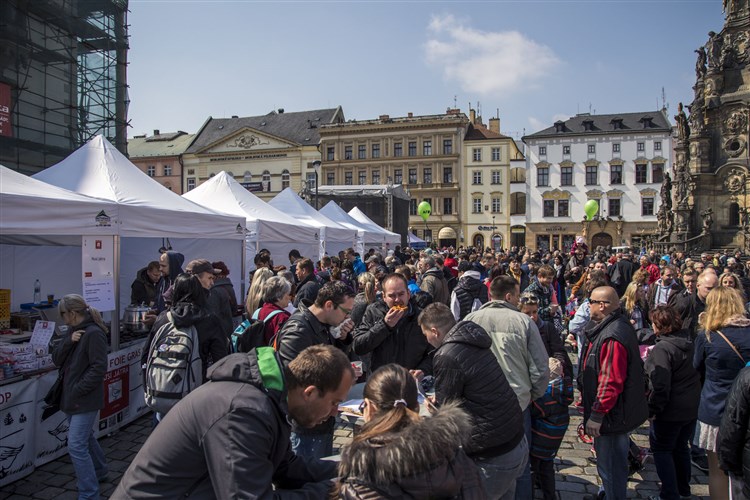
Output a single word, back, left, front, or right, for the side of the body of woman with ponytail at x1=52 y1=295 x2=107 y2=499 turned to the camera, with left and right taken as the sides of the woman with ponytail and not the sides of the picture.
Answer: left

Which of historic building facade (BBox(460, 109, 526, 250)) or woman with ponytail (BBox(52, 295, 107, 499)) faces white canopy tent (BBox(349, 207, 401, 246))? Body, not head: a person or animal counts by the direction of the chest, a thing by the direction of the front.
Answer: the historic building facade
